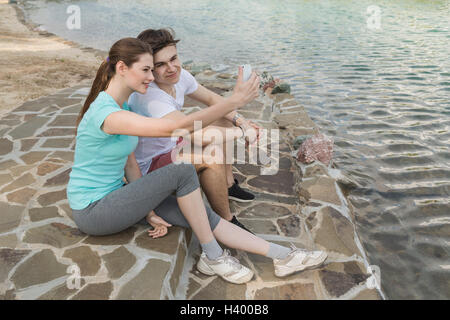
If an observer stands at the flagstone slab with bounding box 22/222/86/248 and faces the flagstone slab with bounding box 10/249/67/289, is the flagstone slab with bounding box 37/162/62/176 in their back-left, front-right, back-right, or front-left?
back-right

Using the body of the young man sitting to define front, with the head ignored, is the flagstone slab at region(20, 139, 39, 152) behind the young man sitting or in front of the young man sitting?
behind

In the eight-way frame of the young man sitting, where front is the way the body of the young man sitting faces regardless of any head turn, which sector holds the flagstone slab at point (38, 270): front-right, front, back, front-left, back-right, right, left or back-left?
right

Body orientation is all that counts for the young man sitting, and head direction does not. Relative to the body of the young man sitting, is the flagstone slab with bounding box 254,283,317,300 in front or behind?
in front

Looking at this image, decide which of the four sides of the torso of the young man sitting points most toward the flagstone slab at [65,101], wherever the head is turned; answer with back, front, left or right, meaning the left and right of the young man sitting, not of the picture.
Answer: back

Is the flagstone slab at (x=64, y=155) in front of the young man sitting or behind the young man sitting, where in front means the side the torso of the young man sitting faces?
behind

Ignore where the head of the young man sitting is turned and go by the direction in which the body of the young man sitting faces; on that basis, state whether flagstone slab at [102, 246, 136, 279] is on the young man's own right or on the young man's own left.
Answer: on the young man's own right

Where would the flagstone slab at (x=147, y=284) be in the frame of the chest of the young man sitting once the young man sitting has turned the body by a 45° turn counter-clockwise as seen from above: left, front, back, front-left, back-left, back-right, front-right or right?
right
